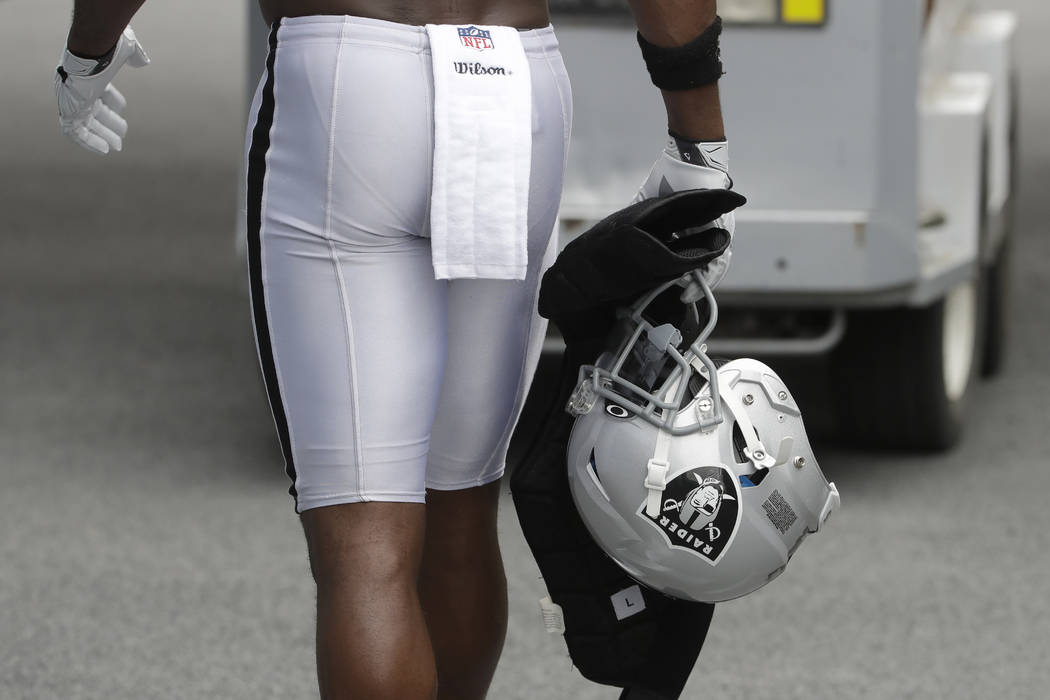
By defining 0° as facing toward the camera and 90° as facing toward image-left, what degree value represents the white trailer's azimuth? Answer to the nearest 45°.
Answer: approximately 180°
